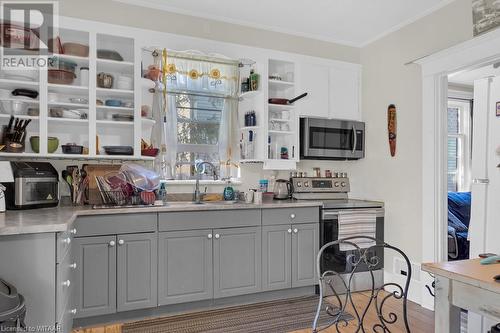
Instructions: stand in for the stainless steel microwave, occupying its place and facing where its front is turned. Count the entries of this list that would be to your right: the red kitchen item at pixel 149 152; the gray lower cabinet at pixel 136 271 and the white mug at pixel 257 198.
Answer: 3

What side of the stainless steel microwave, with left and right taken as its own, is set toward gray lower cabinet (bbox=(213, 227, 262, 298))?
right

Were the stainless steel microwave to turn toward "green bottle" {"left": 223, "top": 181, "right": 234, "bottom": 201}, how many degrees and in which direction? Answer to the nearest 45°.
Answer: approximately 90° to its right

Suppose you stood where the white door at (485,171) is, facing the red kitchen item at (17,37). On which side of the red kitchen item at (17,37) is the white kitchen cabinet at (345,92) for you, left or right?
right

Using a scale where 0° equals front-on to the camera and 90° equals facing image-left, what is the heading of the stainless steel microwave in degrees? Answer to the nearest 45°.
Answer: approximately 315°

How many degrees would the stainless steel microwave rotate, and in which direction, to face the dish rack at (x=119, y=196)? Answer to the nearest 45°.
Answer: approximately 90° to its right

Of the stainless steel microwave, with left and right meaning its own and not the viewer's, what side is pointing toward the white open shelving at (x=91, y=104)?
right

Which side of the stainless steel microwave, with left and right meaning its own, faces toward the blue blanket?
left

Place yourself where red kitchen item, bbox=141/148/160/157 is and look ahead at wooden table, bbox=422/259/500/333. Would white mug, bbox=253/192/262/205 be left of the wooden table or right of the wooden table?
left

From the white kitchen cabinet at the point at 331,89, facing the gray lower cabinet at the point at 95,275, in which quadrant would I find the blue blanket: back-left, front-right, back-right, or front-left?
back-left
